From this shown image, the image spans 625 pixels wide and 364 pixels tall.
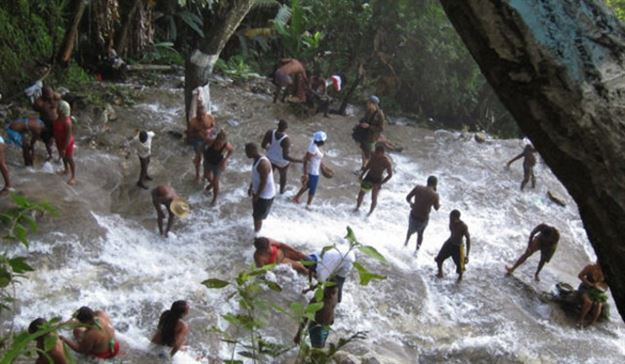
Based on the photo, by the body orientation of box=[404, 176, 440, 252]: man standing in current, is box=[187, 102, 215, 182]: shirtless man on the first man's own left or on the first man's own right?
on the first man's own left

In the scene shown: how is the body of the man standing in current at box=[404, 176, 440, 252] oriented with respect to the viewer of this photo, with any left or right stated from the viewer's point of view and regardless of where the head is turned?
facing away from the viewer and to the right of the viewer

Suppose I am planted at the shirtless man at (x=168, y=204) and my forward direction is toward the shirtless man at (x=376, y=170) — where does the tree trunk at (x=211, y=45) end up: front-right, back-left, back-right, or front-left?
front-left
